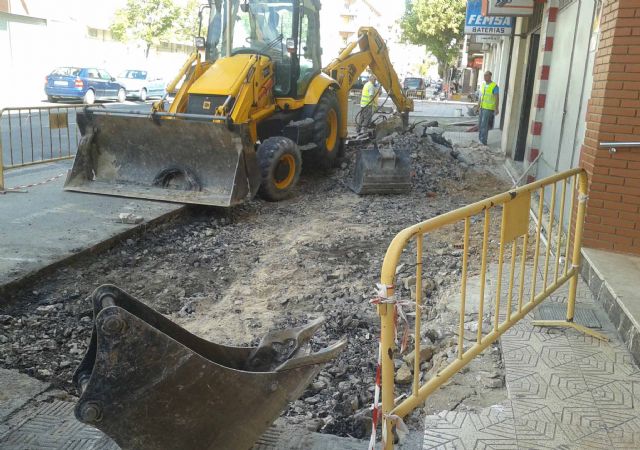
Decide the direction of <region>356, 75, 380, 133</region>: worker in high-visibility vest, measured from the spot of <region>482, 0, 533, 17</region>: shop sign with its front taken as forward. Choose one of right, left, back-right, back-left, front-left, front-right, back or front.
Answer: back-right

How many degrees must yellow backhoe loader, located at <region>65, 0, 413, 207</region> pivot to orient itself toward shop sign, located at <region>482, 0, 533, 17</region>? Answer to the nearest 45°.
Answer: approximately 180°

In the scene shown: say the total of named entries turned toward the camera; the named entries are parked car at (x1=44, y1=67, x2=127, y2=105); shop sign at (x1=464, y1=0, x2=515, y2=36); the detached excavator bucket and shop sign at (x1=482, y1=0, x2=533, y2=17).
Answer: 2

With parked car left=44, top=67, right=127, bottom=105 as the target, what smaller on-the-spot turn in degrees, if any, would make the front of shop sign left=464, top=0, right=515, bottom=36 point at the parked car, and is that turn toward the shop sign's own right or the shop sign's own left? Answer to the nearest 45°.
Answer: approximately 90° to the shop sign's own right

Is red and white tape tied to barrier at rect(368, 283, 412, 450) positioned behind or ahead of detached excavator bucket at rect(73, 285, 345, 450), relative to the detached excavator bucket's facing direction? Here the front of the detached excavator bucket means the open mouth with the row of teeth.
ahead

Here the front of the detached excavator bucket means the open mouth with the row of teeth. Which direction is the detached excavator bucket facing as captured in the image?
to the viewer's right

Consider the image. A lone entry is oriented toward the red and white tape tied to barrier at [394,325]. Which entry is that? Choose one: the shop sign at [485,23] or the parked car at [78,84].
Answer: the shop sign

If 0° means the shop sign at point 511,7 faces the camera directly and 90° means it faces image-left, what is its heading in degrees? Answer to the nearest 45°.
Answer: approximately 0°

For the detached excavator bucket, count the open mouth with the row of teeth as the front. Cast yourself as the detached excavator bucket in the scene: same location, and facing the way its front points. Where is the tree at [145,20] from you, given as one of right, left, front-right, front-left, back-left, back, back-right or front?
left

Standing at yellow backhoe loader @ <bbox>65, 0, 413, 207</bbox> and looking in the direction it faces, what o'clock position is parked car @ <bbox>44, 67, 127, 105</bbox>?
The parked car is roughly at 4 o'clock from the yellow backhoe loader.

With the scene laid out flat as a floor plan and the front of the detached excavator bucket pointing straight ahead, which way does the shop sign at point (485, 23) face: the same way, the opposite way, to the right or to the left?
to the right

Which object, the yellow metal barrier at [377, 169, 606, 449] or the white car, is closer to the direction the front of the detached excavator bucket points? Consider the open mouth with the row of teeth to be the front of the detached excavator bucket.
the yellow metal barrier

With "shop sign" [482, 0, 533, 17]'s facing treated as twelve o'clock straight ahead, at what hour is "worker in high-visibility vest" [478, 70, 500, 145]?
The worker in high-visibility vest is roughly at 6 o'clock from the shop sign.
